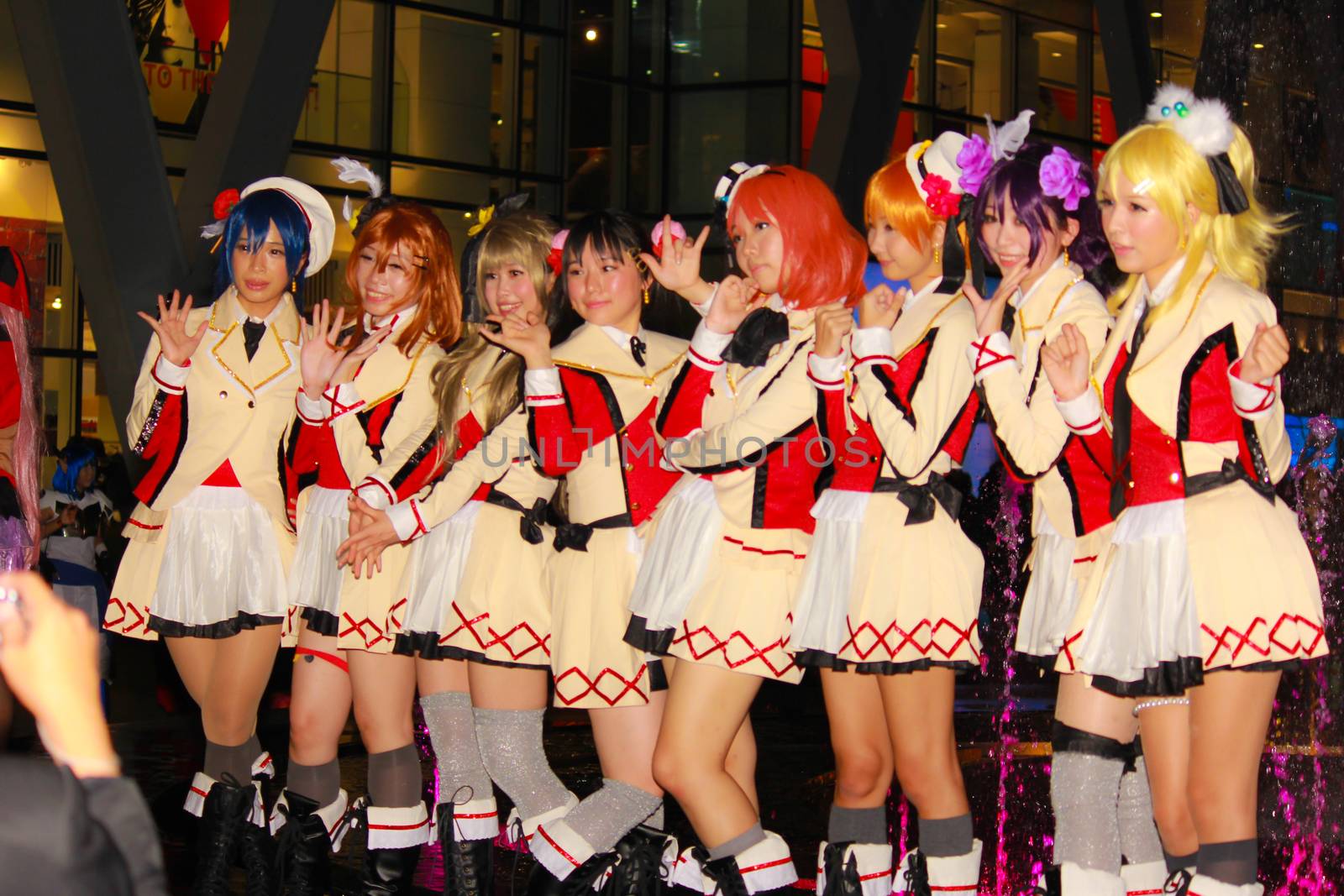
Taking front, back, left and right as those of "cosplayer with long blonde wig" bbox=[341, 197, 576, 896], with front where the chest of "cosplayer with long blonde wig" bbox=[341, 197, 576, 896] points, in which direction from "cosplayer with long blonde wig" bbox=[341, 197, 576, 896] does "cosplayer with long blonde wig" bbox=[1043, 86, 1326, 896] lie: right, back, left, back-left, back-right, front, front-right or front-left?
left

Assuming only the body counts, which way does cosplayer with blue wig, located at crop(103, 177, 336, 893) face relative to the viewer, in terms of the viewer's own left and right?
facing the viewer

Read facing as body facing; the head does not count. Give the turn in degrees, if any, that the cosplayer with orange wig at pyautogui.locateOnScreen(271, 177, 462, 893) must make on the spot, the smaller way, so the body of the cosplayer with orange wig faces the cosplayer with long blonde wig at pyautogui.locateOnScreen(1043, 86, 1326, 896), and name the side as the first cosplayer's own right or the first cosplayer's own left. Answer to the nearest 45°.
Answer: approximately 90° to the first cosplayer's own left

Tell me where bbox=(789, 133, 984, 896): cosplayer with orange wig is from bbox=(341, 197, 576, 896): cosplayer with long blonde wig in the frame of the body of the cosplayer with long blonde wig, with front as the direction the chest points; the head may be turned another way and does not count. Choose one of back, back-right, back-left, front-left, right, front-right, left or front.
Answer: left

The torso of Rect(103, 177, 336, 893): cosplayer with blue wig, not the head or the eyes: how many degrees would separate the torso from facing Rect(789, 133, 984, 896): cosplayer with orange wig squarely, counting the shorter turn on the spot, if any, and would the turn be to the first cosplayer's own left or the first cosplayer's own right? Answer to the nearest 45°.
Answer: approximately 45° to the first cosplayer's own left

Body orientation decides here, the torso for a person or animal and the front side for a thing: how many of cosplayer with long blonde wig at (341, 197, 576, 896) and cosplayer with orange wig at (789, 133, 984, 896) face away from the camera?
0

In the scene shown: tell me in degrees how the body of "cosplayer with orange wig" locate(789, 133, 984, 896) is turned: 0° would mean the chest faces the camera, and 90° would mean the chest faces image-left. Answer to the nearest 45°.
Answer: approximately 45°

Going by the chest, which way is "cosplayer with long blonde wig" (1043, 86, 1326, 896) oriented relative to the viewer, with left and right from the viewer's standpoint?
facing the viewer and to the left of the viewer

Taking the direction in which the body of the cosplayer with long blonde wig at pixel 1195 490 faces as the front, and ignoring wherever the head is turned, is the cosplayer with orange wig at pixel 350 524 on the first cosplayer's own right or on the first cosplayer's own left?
on the first cosplayer's own right
